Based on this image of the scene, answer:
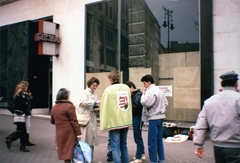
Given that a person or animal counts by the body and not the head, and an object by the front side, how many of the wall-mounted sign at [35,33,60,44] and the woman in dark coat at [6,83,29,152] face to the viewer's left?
0

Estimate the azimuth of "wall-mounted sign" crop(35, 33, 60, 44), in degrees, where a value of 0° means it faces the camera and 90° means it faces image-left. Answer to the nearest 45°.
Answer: approximately 315°

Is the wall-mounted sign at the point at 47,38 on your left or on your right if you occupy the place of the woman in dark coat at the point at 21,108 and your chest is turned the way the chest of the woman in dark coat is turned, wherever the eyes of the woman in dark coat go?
on your left

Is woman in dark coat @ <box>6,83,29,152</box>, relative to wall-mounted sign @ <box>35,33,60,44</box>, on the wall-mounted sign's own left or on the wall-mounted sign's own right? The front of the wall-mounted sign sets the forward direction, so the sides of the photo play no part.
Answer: on the wall-mounted sign's own right

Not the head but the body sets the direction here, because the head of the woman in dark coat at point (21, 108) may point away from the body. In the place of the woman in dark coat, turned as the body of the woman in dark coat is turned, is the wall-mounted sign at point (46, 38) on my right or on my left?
on my left

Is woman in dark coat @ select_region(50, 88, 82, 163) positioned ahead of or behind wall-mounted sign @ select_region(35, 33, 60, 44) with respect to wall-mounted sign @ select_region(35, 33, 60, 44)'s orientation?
ahead
